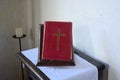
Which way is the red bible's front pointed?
toward the camera

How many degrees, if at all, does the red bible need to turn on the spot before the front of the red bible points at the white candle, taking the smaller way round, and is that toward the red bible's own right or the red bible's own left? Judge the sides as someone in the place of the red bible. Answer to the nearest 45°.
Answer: approximately 135° to the red bible's own right
